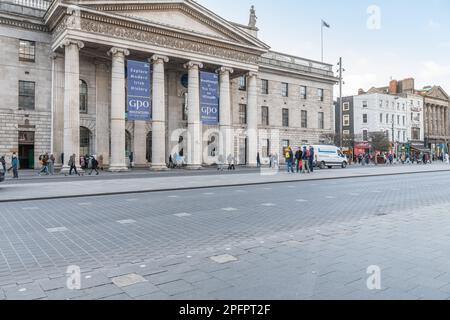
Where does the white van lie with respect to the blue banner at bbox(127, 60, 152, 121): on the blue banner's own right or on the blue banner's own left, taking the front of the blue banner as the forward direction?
on the blue banner's own left

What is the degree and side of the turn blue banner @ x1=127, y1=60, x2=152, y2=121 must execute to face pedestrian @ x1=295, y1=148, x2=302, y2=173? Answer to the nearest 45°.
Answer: approximately 45° to its left

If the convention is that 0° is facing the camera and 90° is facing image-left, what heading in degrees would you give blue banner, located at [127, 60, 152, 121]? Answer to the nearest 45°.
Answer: approximately 315°

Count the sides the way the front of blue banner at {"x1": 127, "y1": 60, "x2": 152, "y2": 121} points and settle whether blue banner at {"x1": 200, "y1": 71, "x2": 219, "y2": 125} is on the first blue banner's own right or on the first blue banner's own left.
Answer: on the first blue banner's own left

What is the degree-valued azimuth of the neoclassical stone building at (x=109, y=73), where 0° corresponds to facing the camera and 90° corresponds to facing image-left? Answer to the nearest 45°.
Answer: approximately 315°

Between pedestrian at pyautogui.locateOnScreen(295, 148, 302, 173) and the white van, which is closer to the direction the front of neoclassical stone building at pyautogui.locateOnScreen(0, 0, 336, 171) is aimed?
the pedestrian
